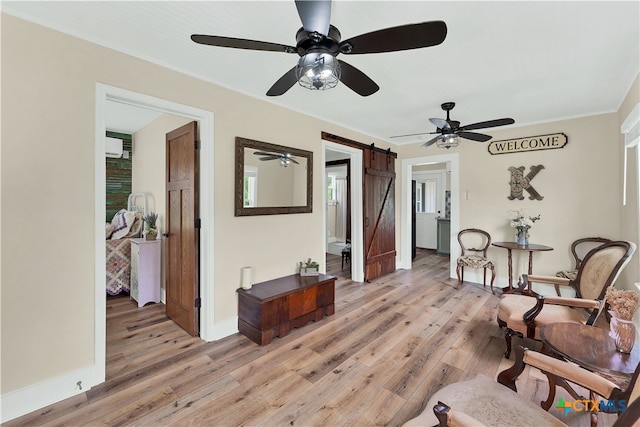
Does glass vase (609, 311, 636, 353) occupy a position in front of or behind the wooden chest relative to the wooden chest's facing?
in front

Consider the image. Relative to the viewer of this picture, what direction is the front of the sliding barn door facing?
facing the viewer and to the right of the viewer

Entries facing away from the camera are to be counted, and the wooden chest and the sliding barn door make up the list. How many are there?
0

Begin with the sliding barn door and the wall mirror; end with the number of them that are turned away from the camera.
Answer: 0

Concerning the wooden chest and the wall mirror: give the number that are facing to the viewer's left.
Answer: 0

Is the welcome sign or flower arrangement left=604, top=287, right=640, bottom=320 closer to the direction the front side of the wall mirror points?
the flower arrangement

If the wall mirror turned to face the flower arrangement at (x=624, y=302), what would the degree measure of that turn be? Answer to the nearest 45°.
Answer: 0° — it already faces it

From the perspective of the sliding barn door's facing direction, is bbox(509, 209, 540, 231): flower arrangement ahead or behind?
ahead

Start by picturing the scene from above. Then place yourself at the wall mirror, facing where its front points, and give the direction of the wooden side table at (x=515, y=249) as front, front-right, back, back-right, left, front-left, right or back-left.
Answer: front-left

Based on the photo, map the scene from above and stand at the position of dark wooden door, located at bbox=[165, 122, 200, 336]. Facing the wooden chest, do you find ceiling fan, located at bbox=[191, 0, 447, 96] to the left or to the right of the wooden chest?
right
